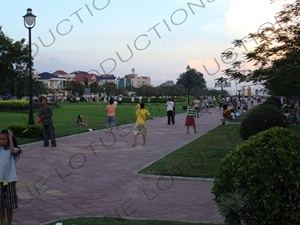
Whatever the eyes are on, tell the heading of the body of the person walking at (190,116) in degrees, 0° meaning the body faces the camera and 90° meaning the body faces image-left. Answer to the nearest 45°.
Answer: approximately 0°

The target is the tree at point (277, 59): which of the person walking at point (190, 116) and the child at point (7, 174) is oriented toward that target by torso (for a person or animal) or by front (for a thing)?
the person walking

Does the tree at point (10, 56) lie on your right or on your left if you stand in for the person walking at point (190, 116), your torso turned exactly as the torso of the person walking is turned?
on your right

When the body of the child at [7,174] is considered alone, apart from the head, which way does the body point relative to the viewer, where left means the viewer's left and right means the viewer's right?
facing the viewer and to the left of the viewer
